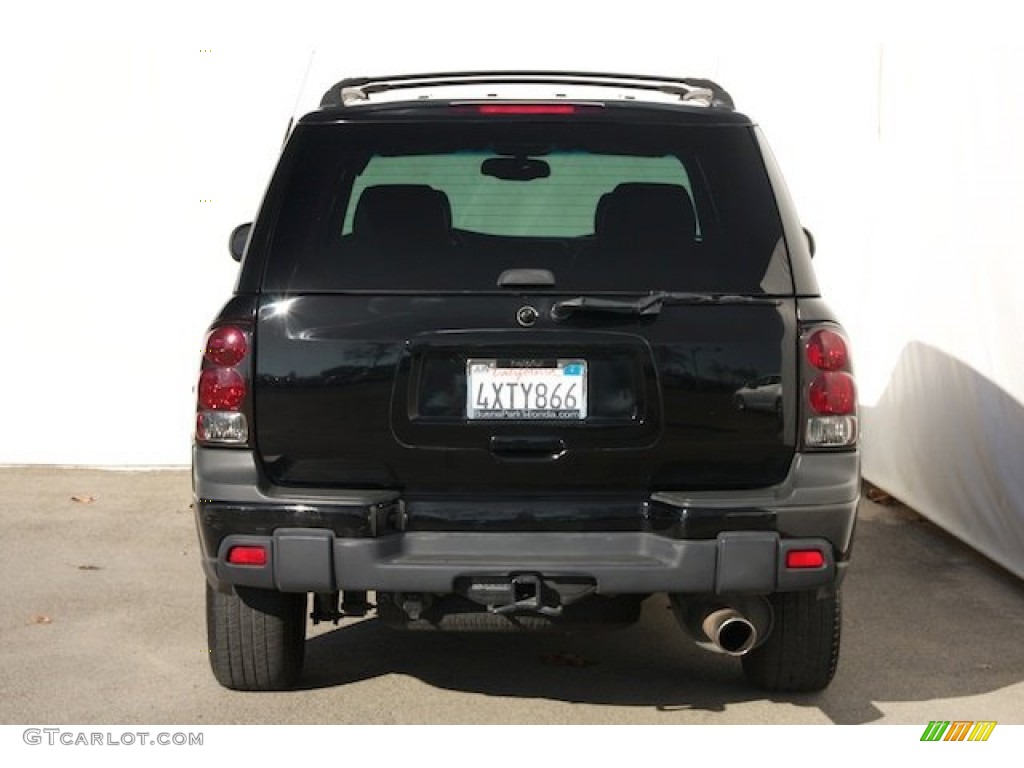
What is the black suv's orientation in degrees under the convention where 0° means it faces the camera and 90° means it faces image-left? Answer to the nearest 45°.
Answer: approximately 180°
